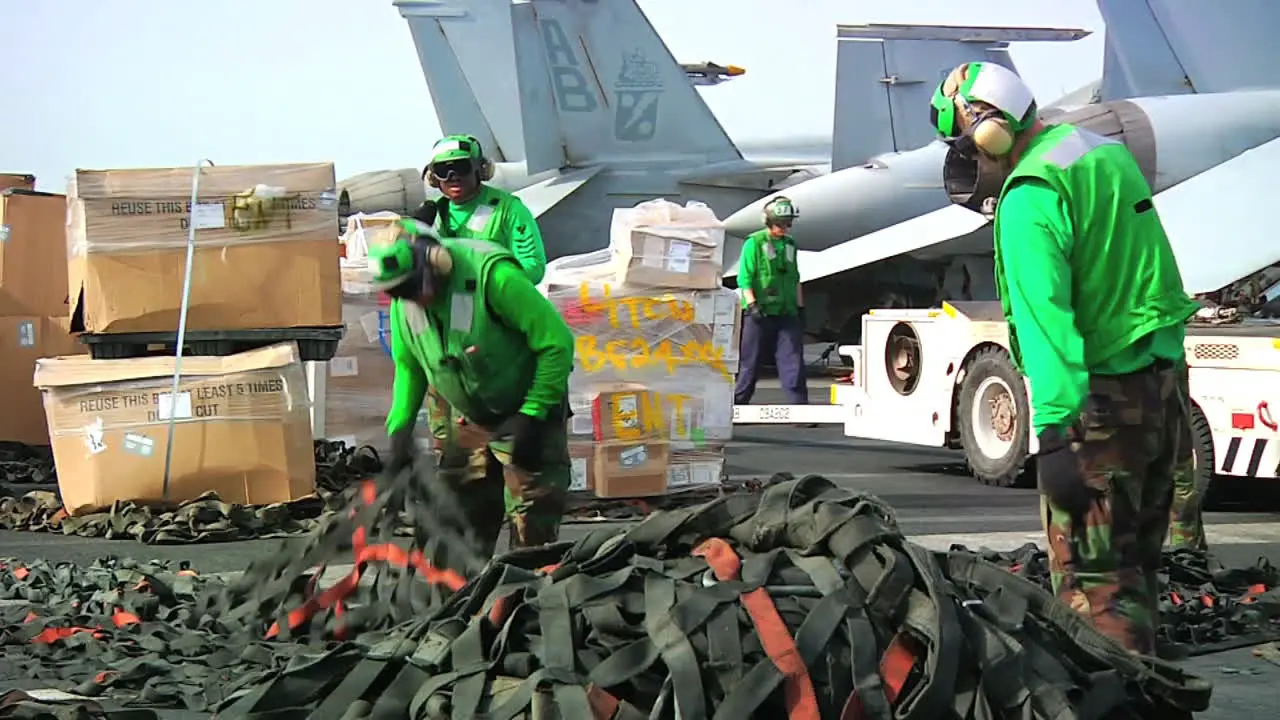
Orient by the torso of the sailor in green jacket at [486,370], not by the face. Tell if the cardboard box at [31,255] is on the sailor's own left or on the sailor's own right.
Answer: on the sailor's own right

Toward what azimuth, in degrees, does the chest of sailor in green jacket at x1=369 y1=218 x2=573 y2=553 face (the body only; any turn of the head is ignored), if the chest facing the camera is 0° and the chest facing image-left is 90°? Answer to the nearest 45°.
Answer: approximately 45°
